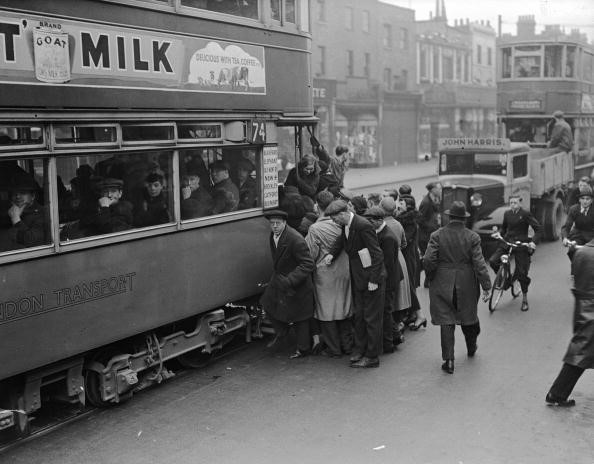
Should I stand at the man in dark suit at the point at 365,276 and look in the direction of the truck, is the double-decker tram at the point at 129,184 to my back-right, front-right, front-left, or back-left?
back-left

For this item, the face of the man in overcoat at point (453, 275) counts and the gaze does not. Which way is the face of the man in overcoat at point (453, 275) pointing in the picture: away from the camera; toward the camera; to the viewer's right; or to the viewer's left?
away from the camera

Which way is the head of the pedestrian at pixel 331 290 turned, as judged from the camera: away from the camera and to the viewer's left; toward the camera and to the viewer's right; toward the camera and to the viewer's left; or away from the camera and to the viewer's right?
away from the camera and to the viewer's left

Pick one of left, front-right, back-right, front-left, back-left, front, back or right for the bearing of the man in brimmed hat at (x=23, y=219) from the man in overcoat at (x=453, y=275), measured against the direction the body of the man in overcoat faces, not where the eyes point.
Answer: back-left

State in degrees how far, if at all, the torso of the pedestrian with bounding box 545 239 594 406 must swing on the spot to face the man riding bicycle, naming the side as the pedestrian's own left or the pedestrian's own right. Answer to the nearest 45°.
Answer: approximately 90° to the pedestrian's own left

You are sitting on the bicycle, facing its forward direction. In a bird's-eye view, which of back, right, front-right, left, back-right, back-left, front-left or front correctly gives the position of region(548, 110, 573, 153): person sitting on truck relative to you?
back-right

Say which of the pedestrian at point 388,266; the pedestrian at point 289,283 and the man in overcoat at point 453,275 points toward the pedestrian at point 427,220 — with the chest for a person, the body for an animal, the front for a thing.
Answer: the man in overcoat

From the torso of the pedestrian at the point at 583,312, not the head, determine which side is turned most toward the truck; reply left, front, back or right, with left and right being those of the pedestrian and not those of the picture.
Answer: left

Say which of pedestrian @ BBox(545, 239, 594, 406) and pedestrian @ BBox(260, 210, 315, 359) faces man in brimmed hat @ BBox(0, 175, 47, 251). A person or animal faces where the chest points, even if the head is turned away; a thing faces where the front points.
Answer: pedestrian @ BBox(260, 210, 315, 359)

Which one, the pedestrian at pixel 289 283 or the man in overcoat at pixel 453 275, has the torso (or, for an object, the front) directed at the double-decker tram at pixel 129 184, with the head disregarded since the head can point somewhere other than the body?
the pedestrian

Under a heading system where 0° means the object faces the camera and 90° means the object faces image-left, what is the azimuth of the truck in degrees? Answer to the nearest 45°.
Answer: approximately 45°

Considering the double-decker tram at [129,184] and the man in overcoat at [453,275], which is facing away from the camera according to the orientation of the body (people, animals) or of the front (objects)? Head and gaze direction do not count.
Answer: the man in overcoat

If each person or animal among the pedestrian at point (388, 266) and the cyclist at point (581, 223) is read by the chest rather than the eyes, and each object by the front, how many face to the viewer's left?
1
